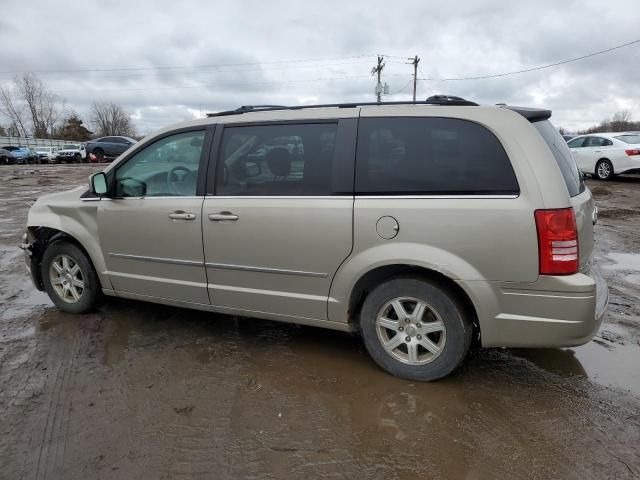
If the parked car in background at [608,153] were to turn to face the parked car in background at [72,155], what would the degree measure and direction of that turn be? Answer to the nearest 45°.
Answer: approximately 45° to its left

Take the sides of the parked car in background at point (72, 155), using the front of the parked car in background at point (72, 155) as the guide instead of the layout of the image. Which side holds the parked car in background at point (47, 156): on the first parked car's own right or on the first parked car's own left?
on the first parked car's own right

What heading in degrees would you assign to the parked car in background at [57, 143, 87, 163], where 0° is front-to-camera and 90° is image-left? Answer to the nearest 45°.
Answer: approximately 45°

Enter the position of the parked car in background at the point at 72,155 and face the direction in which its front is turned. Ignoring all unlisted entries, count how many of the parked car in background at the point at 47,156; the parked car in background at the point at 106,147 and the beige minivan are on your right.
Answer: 1

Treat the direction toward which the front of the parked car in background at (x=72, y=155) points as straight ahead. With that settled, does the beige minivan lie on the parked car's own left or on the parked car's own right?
on the parked car's own left

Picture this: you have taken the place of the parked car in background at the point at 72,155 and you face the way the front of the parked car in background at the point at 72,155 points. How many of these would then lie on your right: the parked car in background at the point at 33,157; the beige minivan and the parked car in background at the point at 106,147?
1

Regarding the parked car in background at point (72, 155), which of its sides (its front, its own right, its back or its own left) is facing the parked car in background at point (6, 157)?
right

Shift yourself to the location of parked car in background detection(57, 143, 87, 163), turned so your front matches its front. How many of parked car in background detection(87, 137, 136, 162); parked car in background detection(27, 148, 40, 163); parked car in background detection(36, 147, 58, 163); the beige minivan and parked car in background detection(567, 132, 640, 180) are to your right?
2

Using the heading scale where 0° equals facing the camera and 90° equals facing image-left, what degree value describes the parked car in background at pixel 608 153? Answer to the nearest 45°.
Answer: approximately 135°

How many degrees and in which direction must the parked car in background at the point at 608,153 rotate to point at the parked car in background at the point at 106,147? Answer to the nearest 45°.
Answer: approximately 45° to its left

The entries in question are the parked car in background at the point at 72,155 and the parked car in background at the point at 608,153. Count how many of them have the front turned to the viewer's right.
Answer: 0

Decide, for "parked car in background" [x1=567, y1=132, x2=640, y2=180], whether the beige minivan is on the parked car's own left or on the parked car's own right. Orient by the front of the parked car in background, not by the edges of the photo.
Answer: on the parked car's own left

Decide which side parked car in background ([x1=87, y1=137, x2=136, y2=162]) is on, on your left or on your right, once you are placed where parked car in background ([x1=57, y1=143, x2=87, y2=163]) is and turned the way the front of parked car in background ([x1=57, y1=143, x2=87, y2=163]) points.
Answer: on your left

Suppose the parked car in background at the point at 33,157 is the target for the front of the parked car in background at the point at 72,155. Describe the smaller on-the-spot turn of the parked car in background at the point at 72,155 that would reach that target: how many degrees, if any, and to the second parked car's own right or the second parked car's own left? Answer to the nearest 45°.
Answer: approximately 90° to the second parked car's own right
